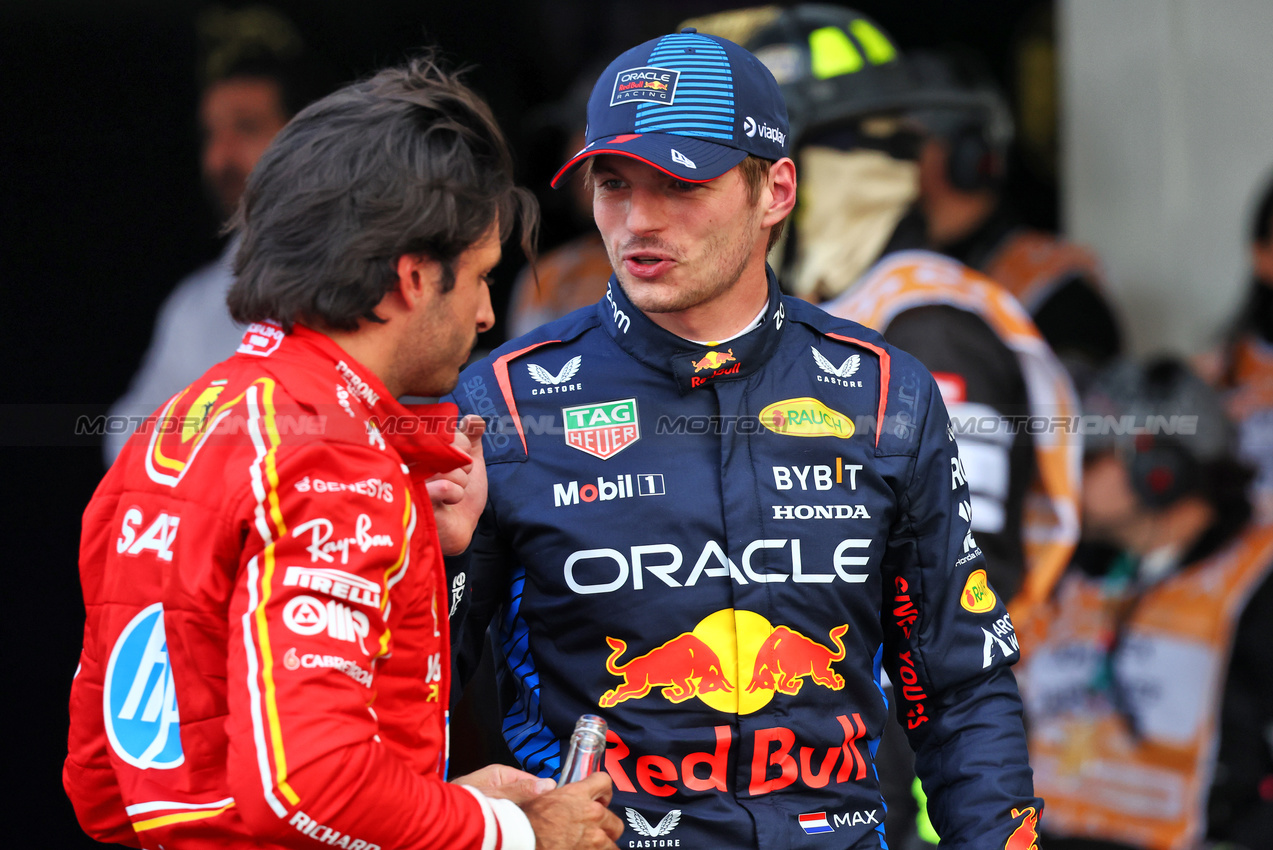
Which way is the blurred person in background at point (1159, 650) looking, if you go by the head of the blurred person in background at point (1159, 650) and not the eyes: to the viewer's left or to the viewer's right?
to the viewer's left

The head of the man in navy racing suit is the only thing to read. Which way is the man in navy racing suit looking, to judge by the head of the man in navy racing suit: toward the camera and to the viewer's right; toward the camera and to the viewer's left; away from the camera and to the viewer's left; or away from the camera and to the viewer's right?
toward the camera and to the viewer's left

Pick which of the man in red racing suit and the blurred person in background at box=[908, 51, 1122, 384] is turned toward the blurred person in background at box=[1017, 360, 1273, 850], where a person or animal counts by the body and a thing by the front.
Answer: the man in red racing suit

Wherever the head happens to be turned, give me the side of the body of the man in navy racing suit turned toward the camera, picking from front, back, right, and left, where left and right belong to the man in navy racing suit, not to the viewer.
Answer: front

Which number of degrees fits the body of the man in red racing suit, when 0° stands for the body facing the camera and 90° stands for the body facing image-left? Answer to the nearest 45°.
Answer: approximately 225°

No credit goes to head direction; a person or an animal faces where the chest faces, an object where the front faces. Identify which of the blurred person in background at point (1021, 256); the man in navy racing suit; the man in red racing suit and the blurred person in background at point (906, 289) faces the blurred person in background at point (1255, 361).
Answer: the man in red racing suit

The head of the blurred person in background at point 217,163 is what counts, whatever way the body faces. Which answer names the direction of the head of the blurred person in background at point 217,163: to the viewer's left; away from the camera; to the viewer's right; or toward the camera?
toward the camera

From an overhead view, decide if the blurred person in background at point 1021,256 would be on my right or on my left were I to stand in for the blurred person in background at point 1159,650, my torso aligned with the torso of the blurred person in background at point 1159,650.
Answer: on my right

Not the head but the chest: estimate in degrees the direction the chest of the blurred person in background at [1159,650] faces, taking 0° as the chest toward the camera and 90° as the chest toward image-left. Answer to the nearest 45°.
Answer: approximately 45°

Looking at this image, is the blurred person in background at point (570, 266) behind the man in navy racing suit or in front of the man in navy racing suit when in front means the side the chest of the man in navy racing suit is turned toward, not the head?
behind

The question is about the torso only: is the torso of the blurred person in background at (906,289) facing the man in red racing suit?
no

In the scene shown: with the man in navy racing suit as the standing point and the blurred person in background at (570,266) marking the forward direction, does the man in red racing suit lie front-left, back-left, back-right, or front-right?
back-left

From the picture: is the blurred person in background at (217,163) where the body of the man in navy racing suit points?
no

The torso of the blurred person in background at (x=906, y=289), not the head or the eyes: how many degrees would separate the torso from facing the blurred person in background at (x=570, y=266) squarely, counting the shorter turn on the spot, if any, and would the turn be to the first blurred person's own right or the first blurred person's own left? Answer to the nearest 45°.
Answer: approximately 45° to the first blurred person's own right
